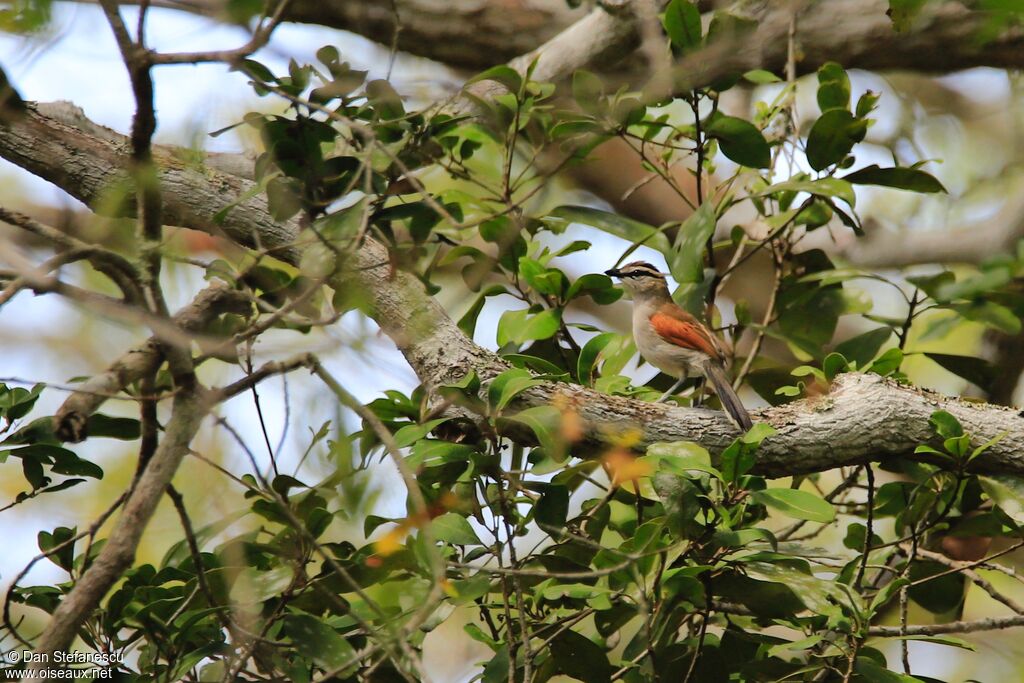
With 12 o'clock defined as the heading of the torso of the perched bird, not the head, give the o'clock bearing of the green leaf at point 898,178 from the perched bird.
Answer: The green leaf is roughly at 7 o'clock from the perched bird.

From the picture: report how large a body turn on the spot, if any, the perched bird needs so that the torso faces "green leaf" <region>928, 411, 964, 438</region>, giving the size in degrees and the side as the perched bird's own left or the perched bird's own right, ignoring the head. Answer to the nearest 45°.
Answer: approximately 135° to the perched bird's own left

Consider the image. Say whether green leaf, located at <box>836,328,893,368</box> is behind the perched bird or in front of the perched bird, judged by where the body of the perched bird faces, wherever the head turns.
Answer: behind

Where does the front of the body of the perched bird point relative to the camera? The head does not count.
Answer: to the viewer's left

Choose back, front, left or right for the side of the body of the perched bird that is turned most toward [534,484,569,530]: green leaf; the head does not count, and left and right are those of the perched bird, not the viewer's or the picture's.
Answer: front
